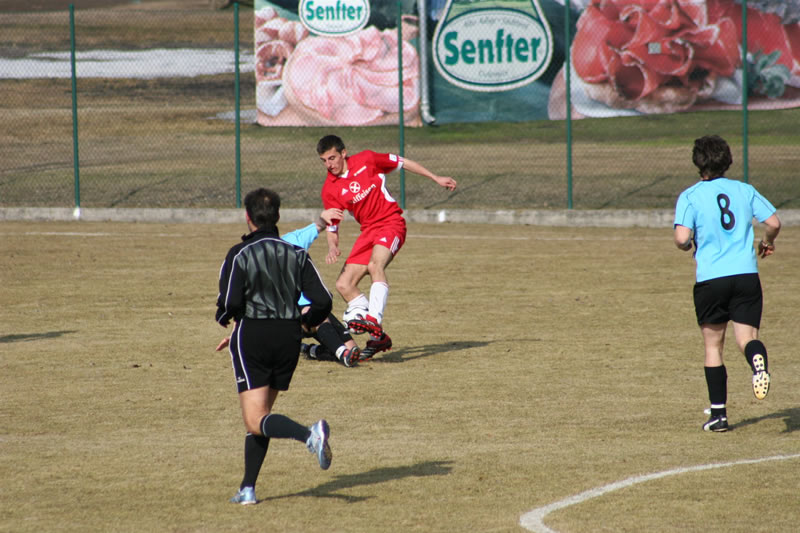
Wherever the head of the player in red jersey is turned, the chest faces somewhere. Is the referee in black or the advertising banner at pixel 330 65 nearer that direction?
the referee in black

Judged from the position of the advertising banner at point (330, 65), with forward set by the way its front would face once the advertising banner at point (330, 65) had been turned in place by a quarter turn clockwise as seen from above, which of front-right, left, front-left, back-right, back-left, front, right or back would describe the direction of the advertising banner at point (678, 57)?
back-left

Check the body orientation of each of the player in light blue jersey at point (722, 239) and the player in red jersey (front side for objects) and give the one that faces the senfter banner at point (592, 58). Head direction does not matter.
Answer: the player in light blue jersey

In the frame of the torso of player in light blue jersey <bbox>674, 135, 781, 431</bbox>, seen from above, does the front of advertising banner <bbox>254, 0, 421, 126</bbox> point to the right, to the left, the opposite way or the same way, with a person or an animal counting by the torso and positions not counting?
the opposite way

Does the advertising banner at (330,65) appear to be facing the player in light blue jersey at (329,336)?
yes

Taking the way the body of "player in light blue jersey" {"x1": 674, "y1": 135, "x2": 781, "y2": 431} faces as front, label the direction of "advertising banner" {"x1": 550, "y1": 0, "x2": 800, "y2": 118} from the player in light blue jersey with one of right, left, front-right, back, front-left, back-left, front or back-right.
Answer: front

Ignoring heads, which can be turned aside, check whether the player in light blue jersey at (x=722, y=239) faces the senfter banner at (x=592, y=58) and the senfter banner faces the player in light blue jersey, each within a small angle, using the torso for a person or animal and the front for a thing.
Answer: yes

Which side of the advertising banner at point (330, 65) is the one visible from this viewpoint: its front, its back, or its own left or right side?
front

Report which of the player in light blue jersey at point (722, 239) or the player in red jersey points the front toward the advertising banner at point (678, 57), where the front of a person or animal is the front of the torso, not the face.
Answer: the player in light blue jersey

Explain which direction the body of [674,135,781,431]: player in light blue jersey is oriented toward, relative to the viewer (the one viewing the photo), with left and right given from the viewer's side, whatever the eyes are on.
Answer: facing away from the viewer

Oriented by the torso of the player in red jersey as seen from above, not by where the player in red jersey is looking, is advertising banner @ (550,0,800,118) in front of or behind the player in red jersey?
behind

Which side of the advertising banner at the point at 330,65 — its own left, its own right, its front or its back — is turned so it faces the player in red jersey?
front

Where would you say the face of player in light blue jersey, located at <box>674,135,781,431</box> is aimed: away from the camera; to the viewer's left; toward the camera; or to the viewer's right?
away from the camera

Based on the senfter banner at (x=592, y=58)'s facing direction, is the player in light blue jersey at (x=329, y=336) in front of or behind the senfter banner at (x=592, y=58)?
in front

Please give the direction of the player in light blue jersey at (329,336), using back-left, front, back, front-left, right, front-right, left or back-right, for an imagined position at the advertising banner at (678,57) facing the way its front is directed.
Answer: front

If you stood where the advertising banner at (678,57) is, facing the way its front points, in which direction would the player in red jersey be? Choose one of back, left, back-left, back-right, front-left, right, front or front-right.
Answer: front

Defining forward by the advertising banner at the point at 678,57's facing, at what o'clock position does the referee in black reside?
The referee in black is roughly at 12 o'clock from the advertising banner.

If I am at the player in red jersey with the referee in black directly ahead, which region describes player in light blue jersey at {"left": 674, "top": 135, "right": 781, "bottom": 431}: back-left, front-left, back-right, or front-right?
front-left

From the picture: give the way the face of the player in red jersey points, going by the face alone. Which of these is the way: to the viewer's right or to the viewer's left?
to the viewer's left

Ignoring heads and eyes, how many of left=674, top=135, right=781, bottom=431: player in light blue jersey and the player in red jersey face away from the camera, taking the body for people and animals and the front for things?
1

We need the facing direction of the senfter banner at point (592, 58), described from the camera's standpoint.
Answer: facing the viewer
